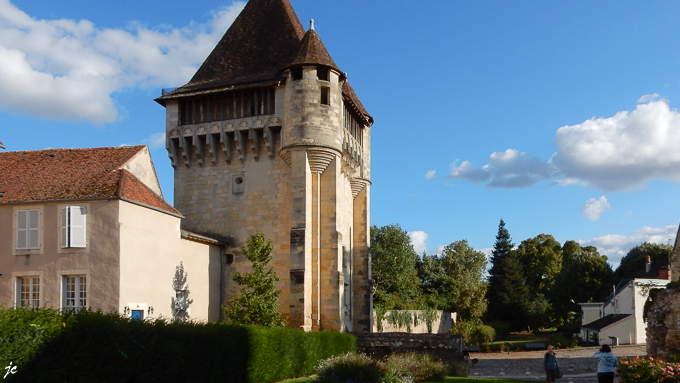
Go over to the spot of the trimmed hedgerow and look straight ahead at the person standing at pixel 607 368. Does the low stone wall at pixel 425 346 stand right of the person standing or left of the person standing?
left

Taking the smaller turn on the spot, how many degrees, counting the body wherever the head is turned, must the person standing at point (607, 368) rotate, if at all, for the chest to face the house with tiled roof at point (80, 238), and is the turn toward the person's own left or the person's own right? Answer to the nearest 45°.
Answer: approximately 90° to the person's own left

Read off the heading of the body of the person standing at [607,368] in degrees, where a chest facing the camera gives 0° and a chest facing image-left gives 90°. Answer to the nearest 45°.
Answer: approximately 180°

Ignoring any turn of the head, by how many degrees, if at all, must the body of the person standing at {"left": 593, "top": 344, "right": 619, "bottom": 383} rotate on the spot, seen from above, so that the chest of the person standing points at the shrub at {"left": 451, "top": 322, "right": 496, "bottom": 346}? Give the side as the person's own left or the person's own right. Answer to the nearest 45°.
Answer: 0° — they already face it

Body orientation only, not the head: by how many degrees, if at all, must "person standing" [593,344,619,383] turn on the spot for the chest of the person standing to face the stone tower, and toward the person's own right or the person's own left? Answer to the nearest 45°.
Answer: approximately 45° to the person's own left

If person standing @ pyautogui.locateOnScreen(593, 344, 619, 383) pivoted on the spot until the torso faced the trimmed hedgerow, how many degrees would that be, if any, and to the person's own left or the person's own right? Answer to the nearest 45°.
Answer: approximately 135° to the person's own left

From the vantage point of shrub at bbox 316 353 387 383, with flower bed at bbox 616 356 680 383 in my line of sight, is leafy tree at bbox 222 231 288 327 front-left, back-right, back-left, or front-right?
back-left
